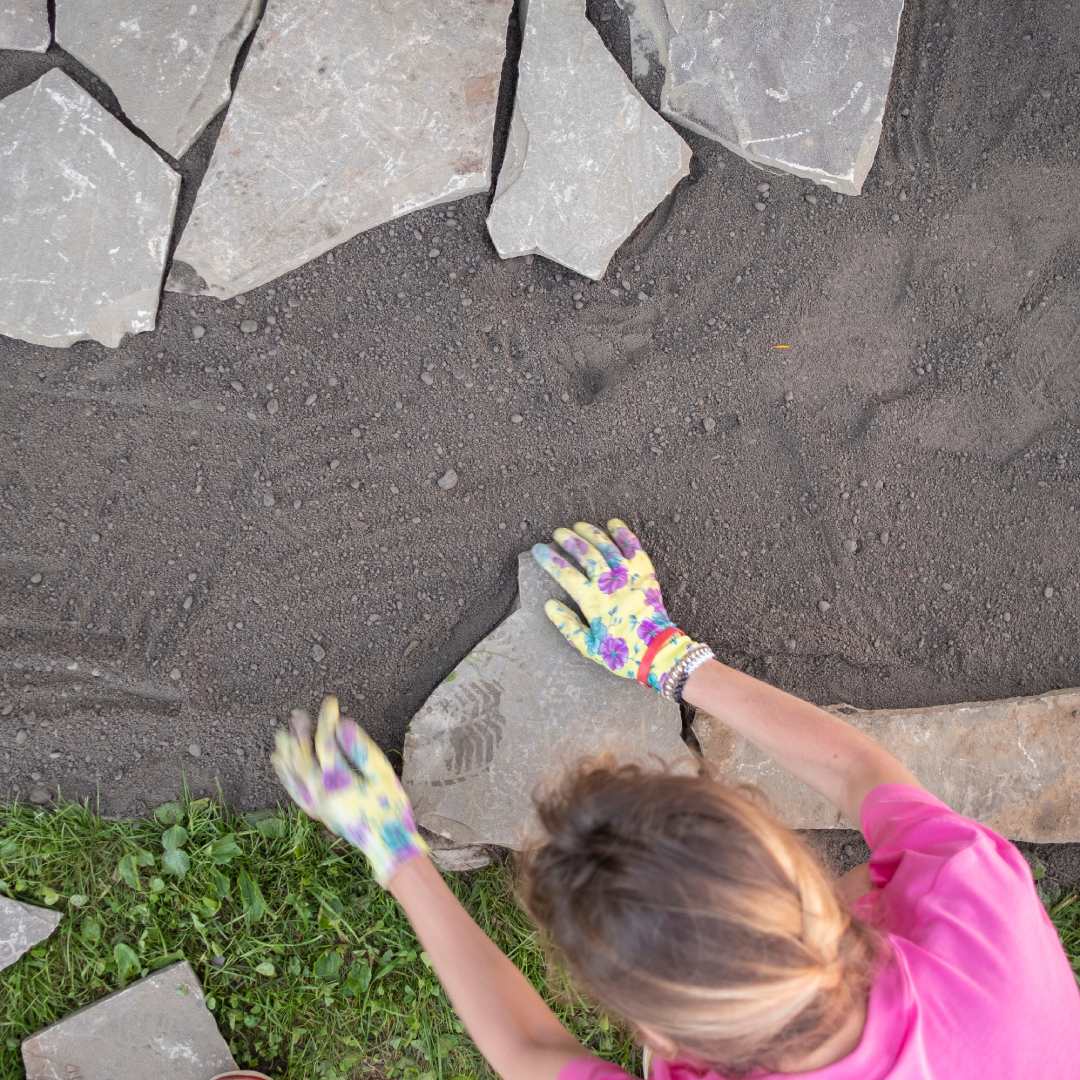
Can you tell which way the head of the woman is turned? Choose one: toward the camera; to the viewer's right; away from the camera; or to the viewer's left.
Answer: away from the camera

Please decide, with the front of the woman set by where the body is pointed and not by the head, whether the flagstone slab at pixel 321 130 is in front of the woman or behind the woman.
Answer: in front

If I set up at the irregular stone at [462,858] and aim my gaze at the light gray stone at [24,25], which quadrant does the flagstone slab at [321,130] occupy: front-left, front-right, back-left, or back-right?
front-right

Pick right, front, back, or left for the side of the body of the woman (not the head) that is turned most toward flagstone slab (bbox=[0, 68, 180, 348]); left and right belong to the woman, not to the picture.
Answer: front

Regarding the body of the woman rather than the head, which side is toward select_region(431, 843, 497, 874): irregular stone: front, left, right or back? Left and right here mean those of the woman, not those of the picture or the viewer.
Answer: front

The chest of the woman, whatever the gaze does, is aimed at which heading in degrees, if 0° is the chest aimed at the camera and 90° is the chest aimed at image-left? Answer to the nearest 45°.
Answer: approximately 135°

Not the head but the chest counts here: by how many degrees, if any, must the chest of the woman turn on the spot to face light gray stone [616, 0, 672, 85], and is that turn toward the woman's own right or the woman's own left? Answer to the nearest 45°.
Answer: approximately 45° to the woman's own right

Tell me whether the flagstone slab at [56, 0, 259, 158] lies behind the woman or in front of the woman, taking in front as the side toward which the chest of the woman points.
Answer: in front

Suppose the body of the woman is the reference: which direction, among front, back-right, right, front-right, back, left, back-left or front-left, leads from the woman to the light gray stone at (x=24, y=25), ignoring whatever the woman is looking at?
front

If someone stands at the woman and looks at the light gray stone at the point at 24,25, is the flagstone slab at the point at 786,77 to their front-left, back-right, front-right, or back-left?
front-right
